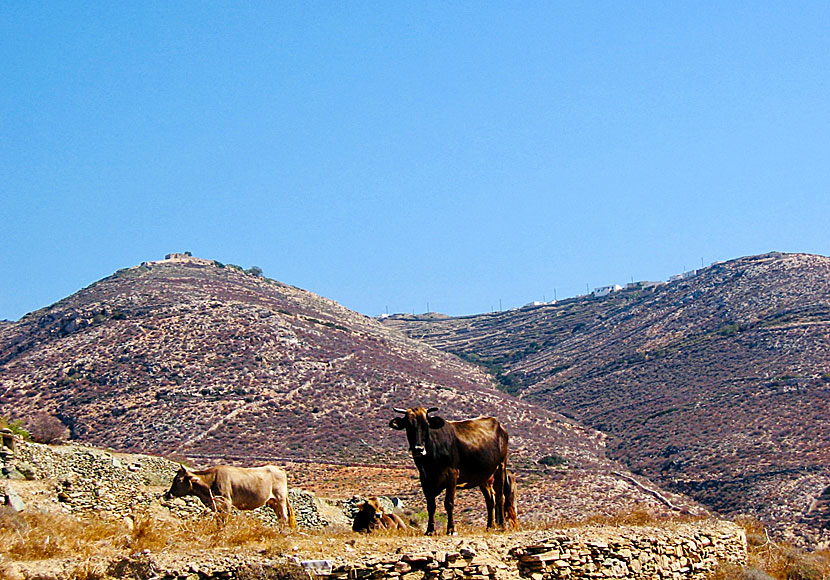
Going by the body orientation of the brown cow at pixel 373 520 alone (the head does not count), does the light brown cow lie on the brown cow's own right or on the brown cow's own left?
on the brown cow's own right

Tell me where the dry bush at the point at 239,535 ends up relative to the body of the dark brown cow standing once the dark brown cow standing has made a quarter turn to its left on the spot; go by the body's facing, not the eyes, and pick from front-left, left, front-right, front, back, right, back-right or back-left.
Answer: right

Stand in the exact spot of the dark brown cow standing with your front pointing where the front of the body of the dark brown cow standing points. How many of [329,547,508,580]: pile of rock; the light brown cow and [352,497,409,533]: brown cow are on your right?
2

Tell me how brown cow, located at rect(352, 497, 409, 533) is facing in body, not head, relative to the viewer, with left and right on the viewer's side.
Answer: facing the viewer and to the left of the viewer

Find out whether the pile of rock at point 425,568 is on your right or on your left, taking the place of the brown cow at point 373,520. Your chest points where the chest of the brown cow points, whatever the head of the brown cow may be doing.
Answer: on your left

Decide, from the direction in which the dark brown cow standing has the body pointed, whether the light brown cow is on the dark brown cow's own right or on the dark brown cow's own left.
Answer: on the dark brown cow's own right

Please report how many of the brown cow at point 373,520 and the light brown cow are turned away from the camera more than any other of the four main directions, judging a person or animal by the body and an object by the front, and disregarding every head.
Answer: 0

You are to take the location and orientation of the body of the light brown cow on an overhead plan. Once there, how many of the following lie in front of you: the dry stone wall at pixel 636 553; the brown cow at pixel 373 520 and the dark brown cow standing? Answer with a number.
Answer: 0

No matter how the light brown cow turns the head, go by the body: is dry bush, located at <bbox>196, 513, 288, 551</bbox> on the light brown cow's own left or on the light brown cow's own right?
on the light brown cow's own left

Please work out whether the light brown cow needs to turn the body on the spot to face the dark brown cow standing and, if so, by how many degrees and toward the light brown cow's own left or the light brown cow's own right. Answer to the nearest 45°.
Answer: approximately 135° to the light brown cow's own left

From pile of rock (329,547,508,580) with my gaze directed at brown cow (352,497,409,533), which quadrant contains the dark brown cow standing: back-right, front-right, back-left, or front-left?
front-right

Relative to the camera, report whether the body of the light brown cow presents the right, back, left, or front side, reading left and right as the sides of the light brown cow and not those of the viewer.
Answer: left

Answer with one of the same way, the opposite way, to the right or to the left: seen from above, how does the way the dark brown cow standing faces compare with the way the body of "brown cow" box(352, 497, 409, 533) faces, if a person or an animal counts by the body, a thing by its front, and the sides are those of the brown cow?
the same way

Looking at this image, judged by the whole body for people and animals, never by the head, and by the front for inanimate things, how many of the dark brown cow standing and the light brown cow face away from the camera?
0
